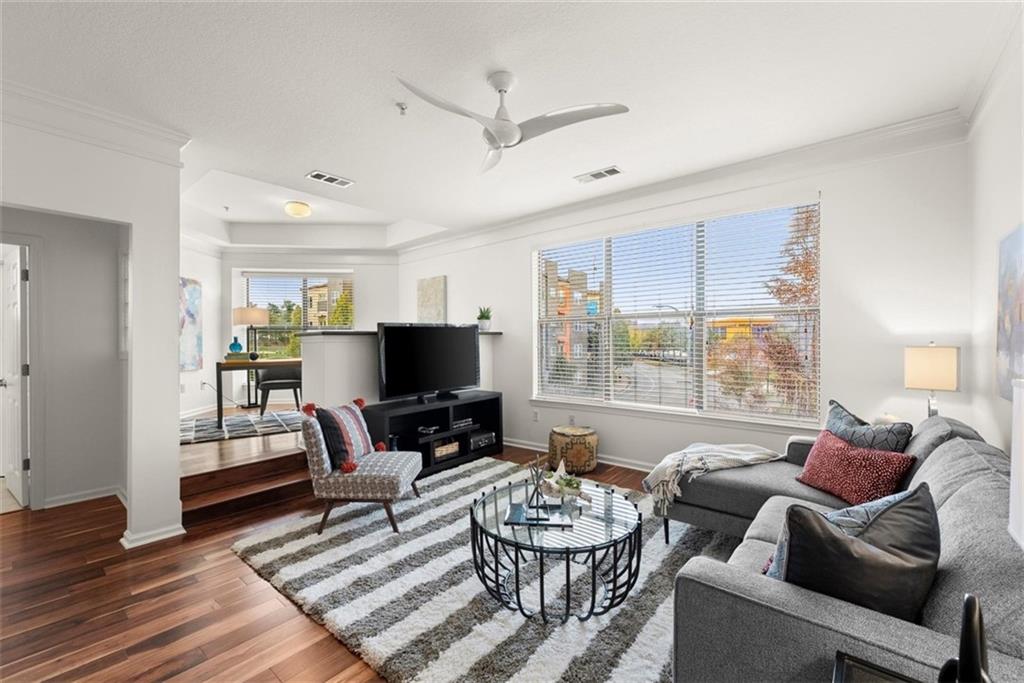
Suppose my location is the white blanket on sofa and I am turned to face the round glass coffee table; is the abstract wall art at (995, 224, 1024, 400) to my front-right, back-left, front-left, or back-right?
back-left

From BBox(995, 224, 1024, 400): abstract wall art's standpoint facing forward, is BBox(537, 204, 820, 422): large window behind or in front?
in front

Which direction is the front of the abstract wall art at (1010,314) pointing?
to the viewer's left

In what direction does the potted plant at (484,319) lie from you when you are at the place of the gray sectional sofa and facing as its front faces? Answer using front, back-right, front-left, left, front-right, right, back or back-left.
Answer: front-right

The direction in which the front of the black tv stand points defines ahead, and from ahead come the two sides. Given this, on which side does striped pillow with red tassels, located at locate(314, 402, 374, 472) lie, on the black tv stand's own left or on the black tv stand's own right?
on the black tv stand's own right

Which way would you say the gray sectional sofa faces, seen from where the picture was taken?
facing to the left of the viewer

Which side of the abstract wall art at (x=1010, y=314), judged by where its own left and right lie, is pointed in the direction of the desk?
front

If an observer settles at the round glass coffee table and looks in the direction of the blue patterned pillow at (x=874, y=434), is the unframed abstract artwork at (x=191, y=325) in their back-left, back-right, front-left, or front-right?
back-left

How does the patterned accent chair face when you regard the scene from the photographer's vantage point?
facing to the right of the viewer

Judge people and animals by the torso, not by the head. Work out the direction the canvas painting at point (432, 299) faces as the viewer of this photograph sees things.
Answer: facing the viewer and to the left of the viewer

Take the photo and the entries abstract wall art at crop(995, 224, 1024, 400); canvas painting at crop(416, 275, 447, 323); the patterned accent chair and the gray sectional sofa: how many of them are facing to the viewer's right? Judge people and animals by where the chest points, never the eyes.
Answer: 1

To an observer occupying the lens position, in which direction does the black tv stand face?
facing the viewer and to the right of the viewer

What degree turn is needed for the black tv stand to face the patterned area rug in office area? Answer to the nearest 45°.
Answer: approximately 135° to its right

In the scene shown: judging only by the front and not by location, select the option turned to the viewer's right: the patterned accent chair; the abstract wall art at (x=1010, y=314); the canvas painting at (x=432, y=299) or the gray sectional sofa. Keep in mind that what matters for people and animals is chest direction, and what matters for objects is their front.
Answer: the patterned accent chair
